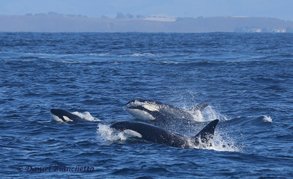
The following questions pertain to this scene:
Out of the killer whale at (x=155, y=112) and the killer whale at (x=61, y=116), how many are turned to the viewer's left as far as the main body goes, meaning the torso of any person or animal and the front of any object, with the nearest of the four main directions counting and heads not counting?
2

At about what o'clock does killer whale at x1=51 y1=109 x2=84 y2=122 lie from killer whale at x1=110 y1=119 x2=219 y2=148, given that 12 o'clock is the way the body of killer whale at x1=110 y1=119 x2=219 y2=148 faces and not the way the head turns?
killer whale at x1=51 y1=109 x2=84 y2=122 is roughly at 1 o'clock from killer whale at x1=110 y1=119 x2=219 y2=148.

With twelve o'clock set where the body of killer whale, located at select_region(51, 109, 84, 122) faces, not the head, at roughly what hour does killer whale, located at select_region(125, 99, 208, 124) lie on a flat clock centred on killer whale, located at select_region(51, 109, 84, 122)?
killer whale, located at select_region(125, 99, 208, 124) is roughly at 6 o'clock from killer whale, located at select_region(51, 109, 84, 122).

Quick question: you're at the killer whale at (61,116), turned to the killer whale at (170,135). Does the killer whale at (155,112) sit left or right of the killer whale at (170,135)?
left

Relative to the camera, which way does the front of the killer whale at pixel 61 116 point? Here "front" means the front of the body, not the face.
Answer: to the viewer's left

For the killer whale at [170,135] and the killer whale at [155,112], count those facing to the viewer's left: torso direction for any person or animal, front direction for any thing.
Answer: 2

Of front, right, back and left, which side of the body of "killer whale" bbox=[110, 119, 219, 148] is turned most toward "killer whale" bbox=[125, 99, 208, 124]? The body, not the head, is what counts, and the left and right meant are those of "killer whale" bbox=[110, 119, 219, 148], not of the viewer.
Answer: right

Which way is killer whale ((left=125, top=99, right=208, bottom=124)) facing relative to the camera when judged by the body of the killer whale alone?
to the viewer's left

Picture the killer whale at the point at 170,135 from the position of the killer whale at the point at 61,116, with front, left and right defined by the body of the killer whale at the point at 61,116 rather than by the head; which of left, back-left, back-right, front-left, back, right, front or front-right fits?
back-left

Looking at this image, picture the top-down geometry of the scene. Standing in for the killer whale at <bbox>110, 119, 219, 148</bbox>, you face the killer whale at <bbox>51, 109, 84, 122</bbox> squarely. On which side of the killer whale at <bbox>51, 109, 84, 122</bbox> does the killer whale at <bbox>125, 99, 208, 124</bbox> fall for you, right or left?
right

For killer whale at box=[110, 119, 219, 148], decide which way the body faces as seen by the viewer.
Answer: to the viewer's left

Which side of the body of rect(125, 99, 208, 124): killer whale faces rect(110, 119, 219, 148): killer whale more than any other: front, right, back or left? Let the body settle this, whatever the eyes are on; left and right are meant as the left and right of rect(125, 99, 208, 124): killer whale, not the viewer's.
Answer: left
